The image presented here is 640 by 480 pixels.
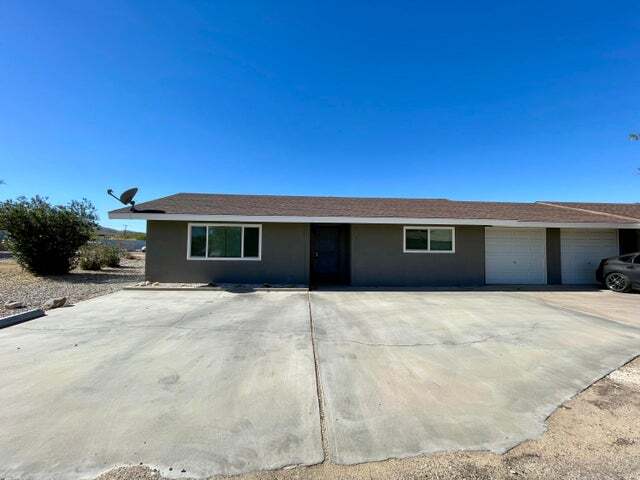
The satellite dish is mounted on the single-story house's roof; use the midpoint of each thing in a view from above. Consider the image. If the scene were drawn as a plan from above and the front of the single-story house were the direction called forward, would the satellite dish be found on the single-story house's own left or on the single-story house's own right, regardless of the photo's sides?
on the single-story house's own right

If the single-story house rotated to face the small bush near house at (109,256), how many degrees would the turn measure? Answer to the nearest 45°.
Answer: approximately 90° to its right

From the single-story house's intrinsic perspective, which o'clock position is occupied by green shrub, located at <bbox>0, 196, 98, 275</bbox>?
The green shrub is roughly at 3 o'clock from the single-story house.

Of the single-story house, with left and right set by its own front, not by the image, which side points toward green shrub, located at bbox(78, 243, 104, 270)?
right

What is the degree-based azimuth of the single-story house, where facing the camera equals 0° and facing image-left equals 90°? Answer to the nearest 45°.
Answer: approximately 0°

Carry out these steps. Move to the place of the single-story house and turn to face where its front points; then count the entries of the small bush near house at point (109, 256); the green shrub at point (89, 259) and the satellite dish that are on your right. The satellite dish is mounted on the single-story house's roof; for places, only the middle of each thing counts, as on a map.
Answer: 3
